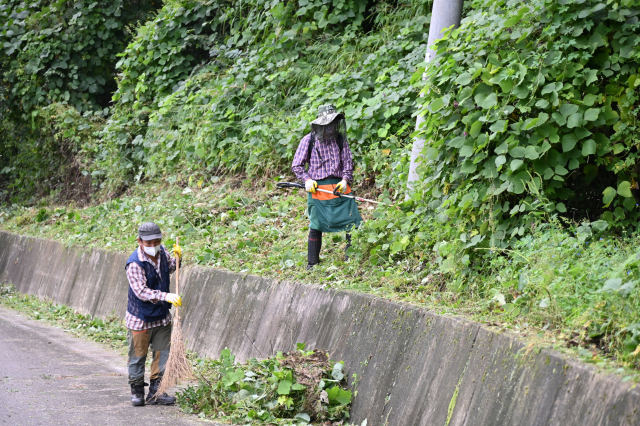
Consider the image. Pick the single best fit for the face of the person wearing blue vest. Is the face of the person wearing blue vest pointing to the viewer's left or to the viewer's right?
to the viewer's right

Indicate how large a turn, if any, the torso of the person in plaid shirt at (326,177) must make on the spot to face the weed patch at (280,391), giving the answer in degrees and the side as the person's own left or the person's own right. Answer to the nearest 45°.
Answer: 0° — they already face it

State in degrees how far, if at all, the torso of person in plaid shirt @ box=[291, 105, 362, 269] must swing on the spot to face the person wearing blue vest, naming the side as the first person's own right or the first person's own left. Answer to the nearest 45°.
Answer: approximately 45° to the first person's own right

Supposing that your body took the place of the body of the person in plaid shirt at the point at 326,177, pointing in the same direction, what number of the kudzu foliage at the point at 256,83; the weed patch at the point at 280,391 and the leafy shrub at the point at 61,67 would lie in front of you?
1

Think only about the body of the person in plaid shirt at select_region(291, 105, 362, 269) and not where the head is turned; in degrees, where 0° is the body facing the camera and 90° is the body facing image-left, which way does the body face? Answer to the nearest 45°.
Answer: approximately 0°

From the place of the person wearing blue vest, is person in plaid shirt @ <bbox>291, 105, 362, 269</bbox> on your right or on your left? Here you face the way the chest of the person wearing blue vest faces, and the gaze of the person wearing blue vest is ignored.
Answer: on your left

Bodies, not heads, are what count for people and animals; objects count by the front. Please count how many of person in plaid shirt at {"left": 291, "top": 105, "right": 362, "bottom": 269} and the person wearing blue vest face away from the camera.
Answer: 0

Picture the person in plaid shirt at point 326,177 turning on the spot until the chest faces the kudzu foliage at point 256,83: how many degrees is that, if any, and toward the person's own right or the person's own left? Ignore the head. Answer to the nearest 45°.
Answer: approximately 180°

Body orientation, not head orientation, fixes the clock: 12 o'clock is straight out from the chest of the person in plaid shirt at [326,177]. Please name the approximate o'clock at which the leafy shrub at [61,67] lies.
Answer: The leafy shrub is roughly at 5 o'clock from the person in plaid shirt.

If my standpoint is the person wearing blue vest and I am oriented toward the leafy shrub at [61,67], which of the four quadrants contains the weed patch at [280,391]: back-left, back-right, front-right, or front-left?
back-right

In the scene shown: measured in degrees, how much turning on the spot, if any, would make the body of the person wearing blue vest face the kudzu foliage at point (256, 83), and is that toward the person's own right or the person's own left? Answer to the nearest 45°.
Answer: approximately 135° to the person's own left
